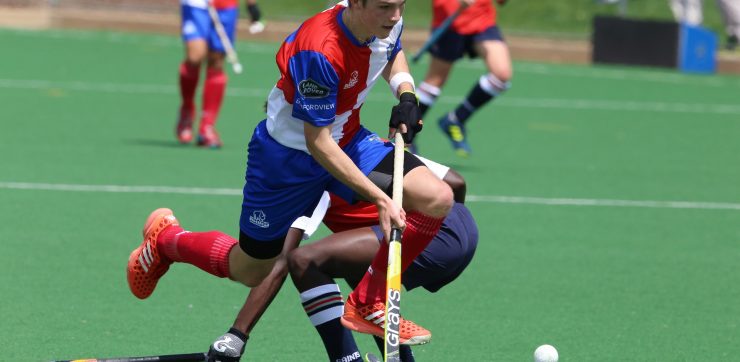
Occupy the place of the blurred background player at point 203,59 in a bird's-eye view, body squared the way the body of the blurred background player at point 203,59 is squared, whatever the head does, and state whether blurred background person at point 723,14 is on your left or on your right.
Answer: on your left

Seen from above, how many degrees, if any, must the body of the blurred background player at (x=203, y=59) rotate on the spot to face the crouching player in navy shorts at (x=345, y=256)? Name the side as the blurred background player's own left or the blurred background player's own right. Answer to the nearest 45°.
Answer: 0° — they already face them

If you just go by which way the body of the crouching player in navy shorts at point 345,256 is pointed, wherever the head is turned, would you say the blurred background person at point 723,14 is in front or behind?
behind

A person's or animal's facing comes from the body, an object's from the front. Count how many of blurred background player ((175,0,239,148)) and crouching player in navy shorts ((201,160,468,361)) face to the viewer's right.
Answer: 0

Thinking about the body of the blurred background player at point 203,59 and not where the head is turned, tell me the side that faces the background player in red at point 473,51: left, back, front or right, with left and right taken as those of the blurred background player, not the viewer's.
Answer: left
